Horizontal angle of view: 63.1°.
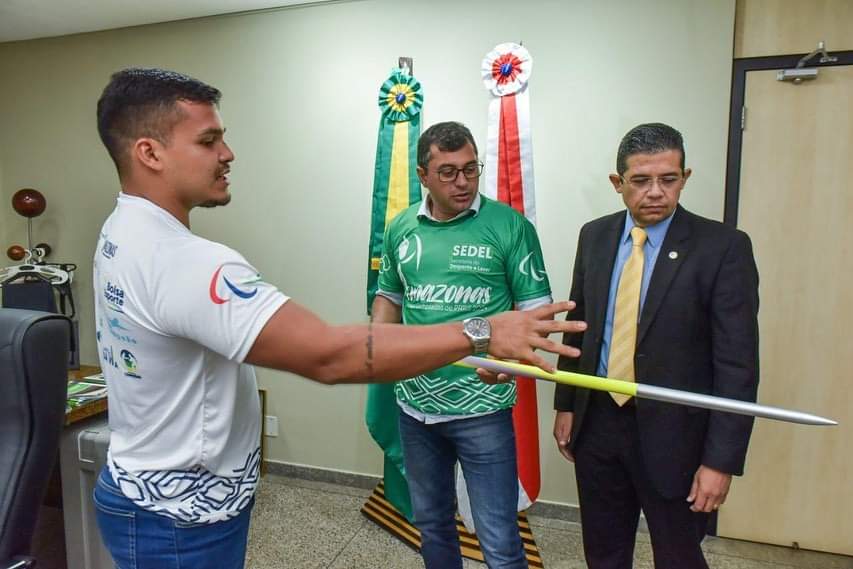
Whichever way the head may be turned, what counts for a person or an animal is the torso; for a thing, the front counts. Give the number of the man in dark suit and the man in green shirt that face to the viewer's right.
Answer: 0

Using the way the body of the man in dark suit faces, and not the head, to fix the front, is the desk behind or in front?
in front

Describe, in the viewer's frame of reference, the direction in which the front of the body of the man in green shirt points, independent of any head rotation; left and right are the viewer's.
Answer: facing the viewer

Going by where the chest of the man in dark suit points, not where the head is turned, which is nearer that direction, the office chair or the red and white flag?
the office chair

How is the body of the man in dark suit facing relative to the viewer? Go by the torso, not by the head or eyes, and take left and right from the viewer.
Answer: facing the viewer and to the left of the viewer

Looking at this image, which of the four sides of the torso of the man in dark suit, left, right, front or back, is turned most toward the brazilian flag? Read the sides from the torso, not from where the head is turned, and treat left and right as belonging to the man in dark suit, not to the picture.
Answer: right

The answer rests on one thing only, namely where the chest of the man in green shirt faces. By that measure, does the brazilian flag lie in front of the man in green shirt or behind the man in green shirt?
behind

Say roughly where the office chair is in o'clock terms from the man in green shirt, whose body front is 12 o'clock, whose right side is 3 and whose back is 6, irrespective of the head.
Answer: The office chair is roughly at 2 o'clock from the man in green shirt.

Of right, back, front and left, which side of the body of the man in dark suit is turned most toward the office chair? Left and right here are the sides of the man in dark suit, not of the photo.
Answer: front

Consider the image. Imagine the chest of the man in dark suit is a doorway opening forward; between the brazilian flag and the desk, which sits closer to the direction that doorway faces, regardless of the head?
the desk

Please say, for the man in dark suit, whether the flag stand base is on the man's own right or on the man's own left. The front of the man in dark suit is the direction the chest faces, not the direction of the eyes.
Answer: on the man's own right

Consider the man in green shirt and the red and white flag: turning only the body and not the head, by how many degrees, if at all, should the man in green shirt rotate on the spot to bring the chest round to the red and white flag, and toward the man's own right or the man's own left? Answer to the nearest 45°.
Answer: approximately 180°
